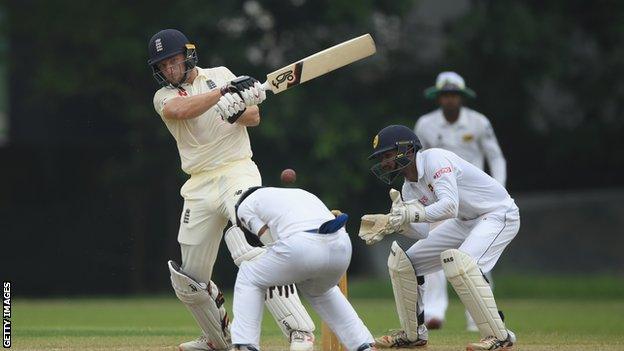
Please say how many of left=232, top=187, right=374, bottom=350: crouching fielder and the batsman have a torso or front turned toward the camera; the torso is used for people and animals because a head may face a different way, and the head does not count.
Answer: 1

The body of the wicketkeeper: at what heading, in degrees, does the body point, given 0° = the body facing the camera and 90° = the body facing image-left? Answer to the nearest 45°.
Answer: approximately 45°

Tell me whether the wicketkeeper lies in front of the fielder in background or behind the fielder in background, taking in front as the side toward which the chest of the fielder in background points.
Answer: in front

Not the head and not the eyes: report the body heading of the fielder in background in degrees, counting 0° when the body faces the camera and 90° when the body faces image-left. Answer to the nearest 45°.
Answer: approximately 0°

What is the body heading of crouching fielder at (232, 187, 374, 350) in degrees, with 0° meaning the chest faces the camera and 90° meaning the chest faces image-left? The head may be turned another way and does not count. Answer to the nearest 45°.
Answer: approximately 135°

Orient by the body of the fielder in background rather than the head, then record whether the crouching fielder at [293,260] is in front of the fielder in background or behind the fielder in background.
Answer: in front

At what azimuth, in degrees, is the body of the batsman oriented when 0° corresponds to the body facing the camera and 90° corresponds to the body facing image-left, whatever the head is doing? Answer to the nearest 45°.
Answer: approximately 0°
